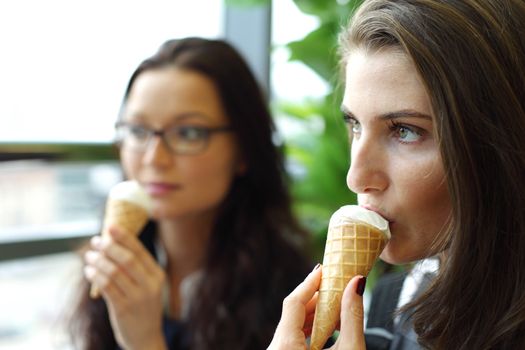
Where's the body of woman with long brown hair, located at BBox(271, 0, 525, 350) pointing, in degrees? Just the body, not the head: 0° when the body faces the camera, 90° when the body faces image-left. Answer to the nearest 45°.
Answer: approximately 45°

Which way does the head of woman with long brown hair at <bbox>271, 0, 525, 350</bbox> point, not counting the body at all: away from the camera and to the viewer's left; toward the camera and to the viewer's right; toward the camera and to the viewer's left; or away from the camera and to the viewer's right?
toward the camera and to the viewer's left

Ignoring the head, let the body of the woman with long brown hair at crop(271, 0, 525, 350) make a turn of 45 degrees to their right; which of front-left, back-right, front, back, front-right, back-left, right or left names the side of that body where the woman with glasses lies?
front-right

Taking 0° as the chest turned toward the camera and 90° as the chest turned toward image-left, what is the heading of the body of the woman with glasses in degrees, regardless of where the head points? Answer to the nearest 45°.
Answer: approximately 45°
